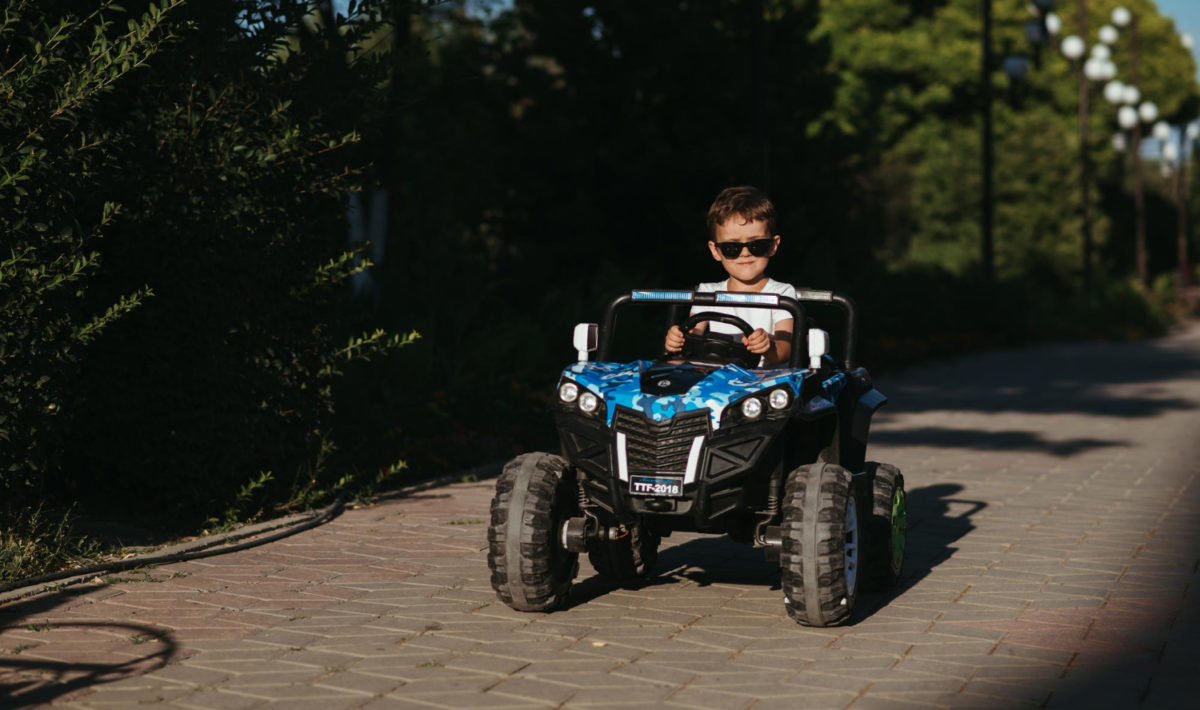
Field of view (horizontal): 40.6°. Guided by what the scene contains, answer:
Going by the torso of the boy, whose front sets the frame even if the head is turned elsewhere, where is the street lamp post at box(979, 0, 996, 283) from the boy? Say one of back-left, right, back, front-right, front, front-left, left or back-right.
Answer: back

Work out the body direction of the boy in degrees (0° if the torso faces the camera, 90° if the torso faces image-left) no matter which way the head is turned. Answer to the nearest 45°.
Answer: approximately 0°
